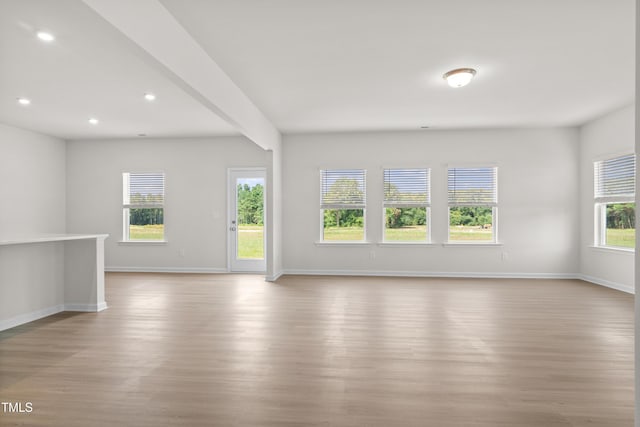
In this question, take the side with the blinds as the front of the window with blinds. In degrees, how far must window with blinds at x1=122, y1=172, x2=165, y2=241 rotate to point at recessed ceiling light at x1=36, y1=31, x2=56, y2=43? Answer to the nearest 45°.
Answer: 0° — it already faces it

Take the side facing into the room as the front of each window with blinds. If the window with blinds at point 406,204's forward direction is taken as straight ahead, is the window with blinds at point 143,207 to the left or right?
on its right

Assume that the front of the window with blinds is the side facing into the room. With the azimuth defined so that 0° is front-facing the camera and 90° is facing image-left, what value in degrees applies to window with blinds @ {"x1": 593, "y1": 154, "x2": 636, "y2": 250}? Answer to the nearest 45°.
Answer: approximately 45°

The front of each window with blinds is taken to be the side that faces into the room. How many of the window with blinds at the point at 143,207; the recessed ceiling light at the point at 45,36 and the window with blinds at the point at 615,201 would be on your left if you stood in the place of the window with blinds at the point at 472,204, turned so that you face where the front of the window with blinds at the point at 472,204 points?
1

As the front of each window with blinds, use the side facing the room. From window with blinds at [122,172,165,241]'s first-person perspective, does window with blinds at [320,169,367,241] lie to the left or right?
on its left

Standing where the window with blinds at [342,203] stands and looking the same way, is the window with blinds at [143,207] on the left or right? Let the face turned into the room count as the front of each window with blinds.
on its right

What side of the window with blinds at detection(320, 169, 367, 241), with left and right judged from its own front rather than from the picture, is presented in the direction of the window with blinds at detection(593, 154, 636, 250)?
left

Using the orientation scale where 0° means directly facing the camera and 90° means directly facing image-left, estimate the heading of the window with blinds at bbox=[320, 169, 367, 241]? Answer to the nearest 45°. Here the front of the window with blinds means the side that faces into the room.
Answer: approximately 0°

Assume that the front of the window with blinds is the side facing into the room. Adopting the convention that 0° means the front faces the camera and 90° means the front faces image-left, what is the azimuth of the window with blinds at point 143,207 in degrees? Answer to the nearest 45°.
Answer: approximately 0°

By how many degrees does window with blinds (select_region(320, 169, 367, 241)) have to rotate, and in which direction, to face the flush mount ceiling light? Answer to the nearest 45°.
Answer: approximately 45° to its left

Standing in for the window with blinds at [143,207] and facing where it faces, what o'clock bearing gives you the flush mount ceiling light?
The flush mount ceiling light is roughly at 11 o'clock from the window with blinds.

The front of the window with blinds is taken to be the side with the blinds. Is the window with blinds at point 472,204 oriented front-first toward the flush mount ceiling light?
yes
